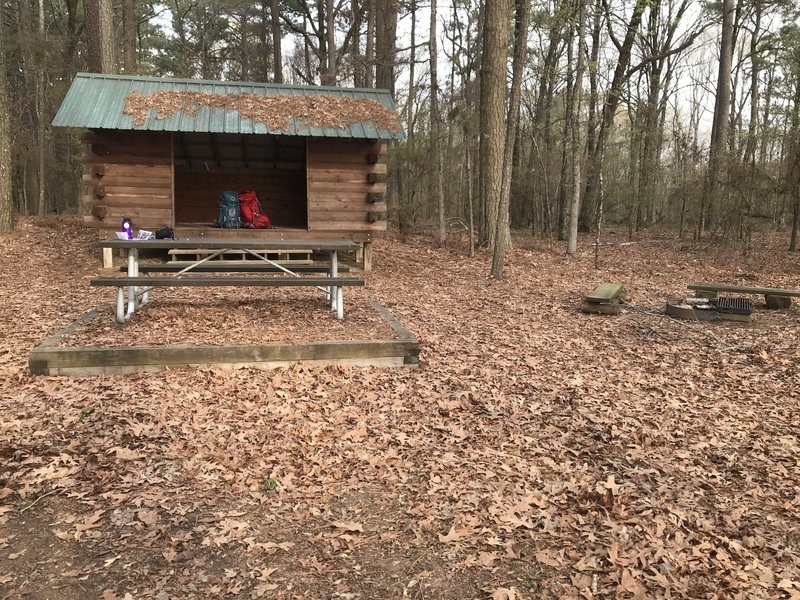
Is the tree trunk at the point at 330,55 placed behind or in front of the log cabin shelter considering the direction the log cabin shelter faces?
behind

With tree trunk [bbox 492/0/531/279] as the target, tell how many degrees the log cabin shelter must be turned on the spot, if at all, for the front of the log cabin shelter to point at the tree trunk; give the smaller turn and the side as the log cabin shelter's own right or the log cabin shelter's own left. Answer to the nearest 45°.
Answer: approximately 90° to the log cabin shelter's own left

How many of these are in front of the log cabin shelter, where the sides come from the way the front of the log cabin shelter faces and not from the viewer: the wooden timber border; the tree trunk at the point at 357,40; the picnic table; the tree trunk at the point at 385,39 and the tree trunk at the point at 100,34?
2

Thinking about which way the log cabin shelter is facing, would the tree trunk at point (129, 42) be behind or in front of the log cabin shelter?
behind

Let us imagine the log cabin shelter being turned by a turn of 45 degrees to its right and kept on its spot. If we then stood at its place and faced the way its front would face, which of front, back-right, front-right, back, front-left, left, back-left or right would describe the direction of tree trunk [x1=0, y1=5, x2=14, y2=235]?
right

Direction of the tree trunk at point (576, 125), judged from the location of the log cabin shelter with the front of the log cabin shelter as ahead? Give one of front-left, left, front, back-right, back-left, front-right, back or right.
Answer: left

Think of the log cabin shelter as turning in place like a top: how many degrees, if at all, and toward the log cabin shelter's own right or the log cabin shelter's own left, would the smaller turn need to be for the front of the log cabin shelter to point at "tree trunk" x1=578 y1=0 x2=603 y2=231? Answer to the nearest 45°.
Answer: approximately 90° to the log cabin shelter's own left

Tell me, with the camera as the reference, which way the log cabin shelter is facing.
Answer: facing the viewer

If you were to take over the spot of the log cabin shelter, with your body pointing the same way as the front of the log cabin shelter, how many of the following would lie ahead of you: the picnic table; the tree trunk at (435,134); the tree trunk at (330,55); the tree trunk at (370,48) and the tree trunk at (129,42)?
1

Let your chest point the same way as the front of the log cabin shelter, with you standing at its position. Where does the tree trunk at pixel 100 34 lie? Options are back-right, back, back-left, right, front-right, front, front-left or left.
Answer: back-right

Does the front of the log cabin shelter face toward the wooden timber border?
yes
